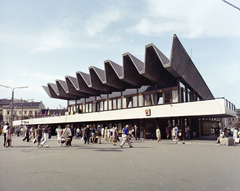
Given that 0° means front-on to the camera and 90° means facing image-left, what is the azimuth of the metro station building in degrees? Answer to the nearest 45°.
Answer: approximately 45°
